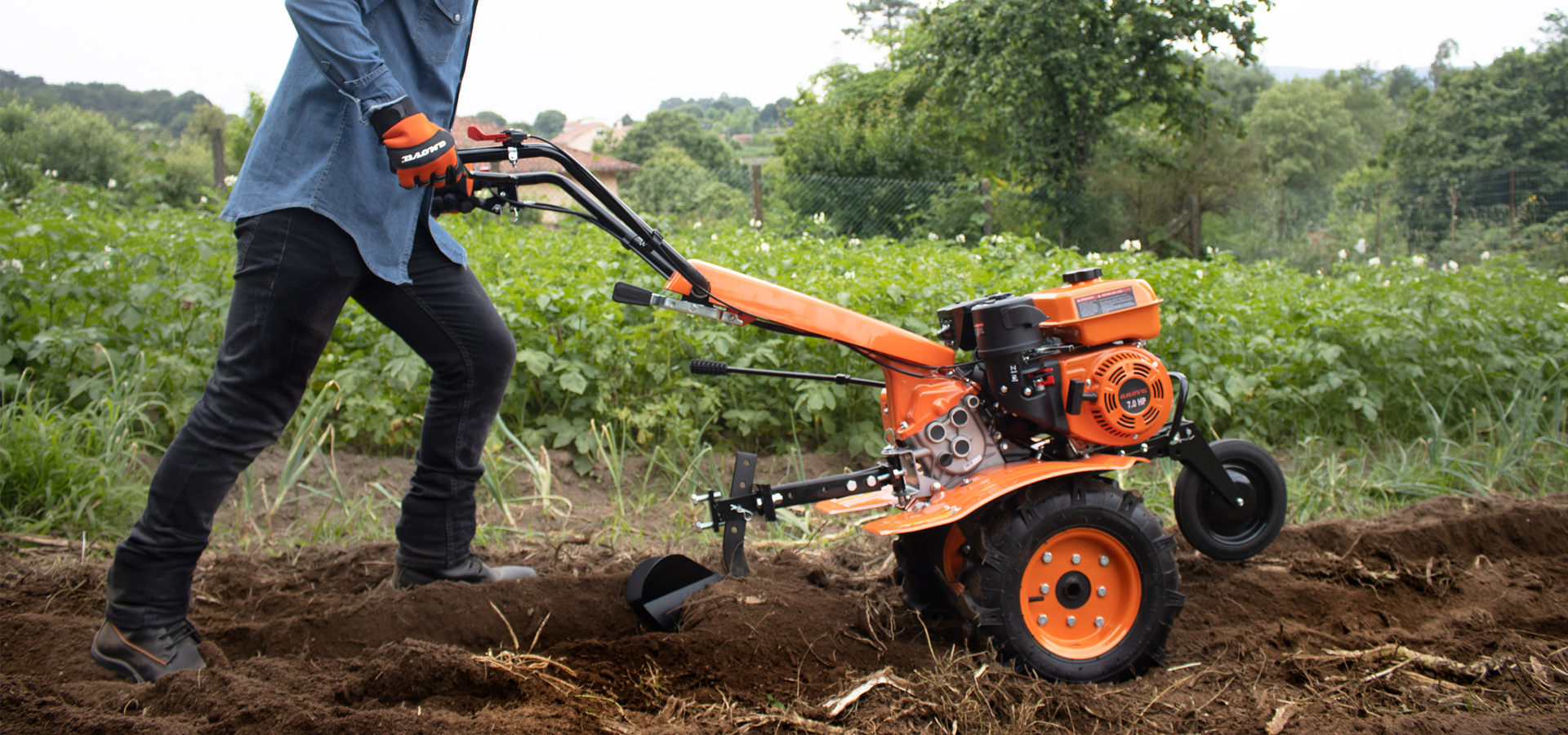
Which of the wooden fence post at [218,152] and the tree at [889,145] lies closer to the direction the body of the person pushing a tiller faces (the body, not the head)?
the tree

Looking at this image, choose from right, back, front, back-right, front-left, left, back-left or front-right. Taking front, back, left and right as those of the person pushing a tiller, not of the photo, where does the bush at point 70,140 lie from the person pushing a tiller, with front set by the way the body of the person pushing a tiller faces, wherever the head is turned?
left

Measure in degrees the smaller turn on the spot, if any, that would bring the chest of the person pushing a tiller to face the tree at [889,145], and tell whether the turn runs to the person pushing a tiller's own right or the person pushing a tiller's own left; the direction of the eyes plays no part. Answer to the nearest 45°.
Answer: approximately 45° to the person pushing a tiller's own left

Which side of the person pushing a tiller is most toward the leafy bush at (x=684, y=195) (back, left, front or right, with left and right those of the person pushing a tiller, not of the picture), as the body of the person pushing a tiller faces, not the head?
left

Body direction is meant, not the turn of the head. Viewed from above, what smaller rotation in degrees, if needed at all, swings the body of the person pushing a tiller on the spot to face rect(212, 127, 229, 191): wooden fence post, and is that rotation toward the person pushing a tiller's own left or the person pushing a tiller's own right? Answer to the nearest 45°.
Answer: approximately 90° to the person pushing a tiller's own left

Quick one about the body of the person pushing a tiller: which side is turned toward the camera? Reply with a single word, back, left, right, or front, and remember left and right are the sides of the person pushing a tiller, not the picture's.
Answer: right

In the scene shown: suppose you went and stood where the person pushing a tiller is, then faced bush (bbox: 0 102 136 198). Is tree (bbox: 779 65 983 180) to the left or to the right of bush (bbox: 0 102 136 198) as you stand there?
right

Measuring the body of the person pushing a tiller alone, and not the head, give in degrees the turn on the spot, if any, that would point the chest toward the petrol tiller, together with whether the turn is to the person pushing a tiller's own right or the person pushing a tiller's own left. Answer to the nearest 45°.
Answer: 0° — they already face it
